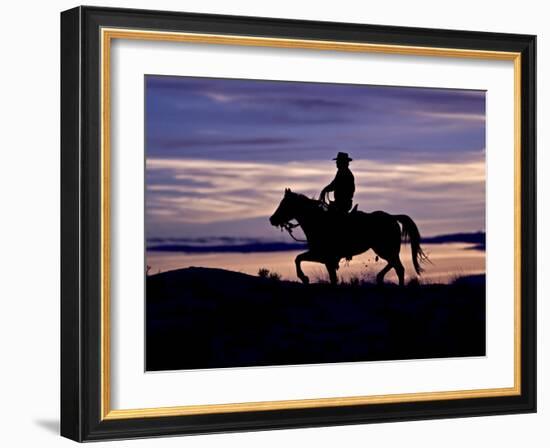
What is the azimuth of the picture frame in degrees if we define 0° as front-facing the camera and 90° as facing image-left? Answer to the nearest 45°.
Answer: approximately 315°
